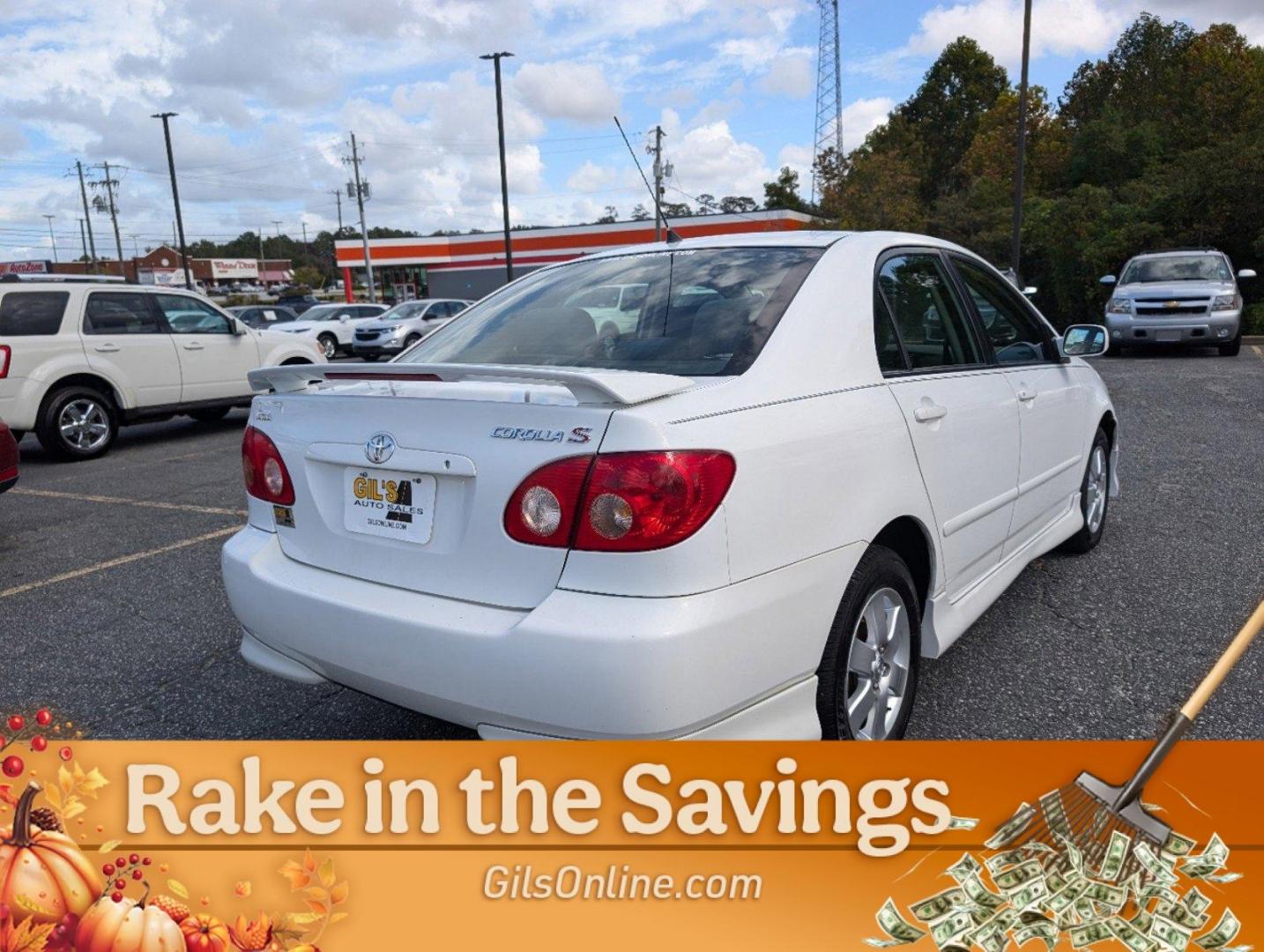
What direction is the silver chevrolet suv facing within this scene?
toward the camera

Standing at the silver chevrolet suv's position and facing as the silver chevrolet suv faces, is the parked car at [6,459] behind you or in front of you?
in front

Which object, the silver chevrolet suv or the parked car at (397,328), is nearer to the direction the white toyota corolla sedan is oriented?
the silver chevrolet suv

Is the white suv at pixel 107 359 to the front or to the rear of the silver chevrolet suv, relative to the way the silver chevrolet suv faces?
to the front

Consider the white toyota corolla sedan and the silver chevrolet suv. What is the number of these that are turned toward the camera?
1

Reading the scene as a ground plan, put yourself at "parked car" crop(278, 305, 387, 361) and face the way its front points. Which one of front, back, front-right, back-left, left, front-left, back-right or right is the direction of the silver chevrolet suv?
left

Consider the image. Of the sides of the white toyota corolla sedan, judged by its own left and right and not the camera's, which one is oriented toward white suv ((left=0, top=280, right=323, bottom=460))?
left

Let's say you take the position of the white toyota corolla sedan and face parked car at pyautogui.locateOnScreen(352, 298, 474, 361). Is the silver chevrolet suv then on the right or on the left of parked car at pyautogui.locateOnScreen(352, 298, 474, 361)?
right

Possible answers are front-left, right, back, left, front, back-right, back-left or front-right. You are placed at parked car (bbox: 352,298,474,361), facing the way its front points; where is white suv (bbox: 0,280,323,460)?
front-left

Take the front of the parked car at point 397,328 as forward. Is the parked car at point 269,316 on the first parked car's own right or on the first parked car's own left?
on the first parked car's own right

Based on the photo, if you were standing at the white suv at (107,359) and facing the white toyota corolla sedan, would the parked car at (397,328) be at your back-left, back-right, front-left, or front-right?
back-left

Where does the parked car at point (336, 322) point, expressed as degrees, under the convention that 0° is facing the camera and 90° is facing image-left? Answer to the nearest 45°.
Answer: approximately 45°

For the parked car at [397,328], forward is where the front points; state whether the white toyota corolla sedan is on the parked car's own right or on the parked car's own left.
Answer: on the parked car's own left

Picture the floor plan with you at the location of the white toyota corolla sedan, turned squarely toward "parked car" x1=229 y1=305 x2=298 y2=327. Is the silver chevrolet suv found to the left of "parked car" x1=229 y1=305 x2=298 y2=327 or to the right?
right

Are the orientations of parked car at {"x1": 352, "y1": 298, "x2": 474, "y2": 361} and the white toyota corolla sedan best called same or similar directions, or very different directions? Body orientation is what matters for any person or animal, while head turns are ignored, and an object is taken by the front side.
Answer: very different directions

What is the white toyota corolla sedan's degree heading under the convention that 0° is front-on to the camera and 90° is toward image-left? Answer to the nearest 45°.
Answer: approximately 225°
